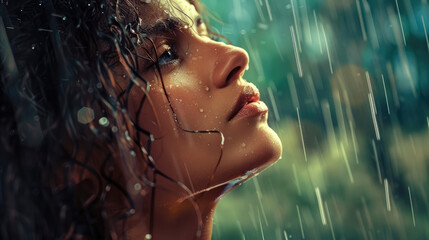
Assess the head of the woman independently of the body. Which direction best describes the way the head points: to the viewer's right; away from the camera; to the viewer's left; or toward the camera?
to the viewer's right
